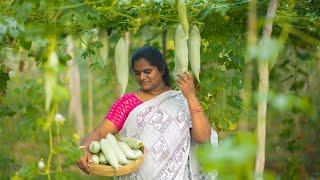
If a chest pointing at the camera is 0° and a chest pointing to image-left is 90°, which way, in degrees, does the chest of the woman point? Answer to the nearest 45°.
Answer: approximately 0°
